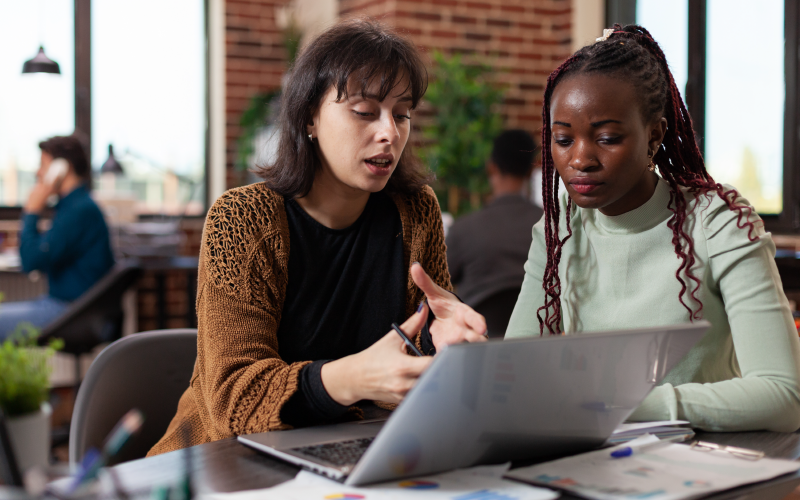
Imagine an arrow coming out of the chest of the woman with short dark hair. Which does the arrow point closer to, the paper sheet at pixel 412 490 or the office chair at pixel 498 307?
the paper sheet

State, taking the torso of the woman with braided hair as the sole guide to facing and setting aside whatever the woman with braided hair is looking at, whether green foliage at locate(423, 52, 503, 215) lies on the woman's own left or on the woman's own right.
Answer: on the woman's own right

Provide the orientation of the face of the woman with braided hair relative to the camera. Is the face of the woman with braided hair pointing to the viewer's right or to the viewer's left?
to the viewer's left
